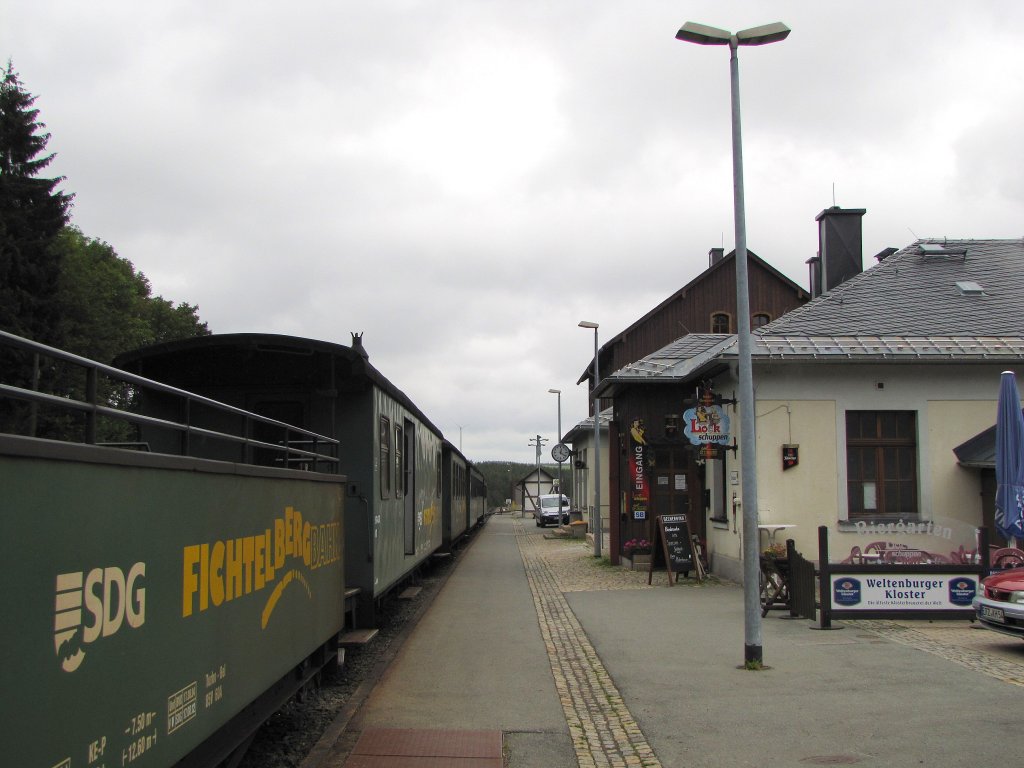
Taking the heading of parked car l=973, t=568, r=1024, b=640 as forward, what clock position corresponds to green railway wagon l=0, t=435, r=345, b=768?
The green railway wagon is roughly at 11 o'clock from the parked car.

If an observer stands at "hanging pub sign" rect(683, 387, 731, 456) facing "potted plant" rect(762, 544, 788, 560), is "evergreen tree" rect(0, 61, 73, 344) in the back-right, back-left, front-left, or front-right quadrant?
back-right

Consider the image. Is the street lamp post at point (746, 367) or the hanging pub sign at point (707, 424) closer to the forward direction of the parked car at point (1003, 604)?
the street lamp post

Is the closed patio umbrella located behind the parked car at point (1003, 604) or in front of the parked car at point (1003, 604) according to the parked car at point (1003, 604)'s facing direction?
behind

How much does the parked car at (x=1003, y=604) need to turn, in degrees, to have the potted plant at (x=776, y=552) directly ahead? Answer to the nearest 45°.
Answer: approximately 90° to its right

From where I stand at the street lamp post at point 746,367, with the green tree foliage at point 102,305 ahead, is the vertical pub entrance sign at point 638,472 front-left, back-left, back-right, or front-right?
front-right

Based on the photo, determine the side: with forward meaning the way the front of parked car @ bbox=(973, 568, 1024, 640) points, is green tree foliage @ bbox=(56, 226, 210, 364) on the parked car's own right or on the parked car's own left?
on the parked car's own right

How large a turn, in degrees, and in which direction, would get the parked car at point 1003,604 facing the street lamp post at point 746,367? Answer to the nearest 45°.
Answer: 0° — it already faces it

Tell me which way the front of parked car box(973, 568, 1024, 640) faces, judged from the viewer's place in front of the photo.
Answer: facing the viewer and to the left of the viewer

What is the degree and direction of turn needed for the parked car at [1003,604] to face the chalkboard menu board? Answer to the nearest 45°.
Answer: approximately 90° to its right

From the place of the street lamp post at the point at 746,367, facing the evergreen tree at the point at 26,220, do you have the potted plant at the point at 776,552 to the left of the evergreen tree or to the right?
right

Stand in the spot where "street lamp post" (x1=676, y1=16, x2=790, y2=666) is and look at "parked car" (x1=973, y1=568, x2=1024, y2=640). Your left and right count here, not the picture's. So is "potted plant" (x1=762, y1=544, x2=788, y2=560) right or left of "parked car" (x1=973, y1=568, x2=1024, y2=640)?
left

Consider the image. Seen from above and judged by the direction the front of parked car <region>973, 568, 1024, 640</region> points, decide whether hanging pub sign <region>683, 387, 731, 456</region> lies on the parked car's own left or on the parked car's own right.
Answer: on the parked car's own right

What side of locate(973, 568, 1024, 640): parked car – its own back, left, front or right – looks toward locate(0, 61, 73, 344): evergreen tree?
right

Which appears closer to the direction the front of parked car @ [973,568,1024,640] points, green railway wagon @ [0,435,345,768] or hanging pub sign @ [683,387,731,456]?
the green railway wagon
